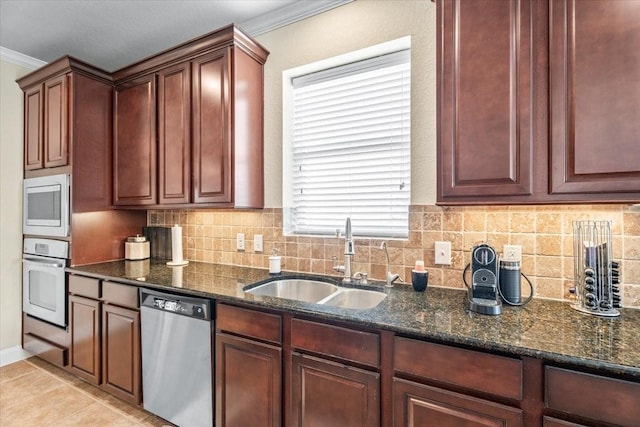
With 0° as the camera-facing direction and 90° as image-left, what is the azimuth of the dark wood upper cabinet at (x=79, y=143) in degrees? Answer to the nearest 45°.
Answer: approximately 45°

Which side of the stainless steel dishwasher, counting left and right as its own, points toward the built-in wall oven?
right

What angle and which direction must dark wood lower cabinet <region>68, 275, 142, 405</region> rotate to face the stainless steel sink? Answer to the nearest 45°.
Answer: approximately 90° to its left

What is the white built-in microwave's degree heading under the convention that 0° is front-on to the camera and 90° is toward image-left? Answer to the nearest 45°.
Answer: approximately 45°

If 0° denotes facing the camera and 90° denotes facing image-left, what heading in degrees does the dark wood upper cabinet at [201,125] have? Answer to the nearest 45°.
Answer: approximately 45°

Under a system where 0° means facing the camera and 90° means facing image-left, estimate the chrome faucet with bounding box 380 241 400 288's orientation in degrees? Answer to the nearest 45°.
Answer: approximately 45°

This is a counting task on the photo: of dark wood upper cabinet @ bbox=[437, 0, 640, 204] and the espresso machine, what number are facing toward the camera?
2

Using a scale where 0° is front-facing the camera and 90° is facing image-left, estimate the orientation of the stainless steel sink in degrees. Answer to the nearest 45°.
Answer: approximately 45°
